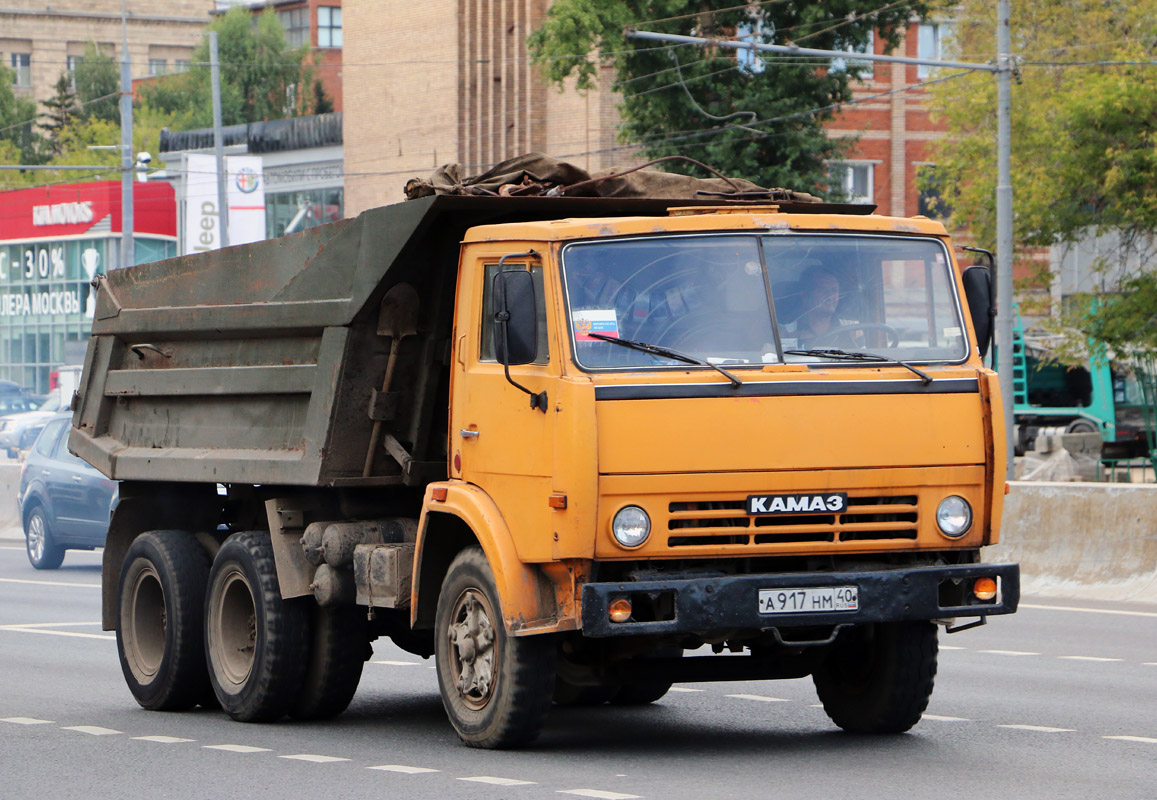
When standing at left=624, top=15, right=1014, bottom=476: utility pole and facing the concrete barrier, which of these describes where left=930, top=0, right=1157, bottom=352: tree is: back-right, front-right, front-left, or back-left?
back-left

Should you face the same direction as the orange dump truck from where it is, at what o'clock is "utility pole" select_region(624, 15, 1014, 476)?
The utility pole is roughly at 8 o'clock from the orange dump truck.

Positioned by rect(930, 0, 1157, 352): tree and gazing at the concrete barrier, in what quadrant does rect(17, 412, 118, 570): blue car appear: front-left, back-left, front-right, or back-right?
front-right

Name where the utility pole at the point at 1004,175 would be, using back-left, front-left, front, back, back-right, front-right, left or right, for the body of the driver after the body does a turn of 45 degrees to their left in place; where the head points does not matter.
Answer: left

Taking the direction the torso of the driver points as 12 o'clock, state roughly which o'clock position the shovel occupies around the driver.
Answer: The shovel is roughly at 5 o'clock from the driver.

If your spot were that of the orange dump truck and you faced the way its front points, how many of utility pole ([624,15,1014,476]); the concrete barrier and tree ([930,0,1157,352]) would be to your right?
0

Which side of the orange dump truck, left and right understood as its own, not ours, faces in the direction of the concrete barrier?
left

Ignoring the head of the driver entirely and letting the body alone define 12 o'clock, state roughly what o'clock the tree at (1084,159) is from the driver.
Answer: The tree is roughly at 8 o'clock from the driver.

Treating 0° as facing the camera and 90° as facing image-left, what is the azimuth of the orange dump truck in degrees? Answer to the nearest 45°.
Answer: approximately 315°

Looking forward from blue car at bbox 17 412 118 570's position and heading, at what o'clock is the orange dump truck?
The orange dump truck is roughly at 1 o'clock from the blue car.

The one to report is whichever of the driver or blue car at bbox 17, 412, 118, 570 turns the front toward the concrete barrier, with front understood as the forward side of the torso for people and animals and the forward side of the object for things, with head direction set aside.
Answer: the blue car

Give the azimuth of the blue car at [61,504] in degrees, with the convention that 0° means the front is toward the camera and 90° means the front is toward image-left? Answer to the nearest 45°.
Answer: approximately 315°

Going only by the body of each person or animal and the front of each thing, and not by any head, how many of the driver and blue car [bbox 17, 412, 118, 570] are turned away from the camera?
0

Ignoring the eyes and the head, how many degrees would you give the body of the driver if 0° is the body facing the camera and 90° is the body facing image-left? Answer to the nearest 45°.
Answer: approximately 315°

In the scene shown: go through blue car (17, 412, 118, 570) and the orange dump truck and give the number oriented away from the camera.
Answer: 0

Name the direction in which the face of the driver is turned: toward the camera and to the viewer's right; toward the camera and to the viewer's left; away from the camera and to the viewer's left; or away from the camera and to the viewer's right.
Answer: toward the camera and to the viewer's right

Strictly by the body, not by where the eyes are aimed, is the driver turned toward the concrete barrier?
no

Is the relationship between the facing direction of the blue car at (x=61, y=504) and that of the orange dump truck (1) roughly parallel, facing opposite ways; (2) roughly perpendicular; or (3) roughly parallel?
roughly parallel
